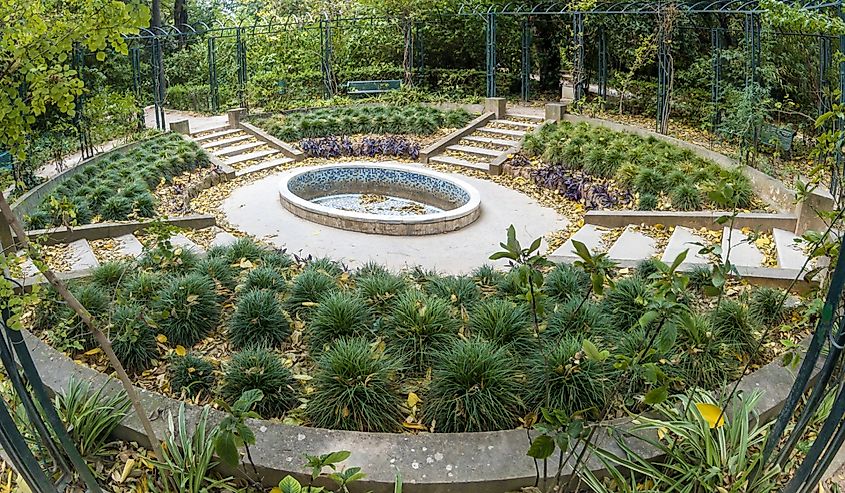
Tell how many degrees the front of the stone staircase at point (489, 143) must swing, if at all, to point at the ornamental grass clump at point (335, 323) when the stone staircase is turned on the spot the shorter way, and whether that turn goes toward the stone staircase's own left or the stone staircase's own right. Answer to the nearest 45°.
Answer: approximately 45° to the stone staircase's own left

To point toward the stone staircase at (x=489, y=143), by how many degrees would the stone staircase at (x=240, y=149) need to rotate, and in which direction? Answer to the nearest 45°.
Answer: approximately 45° to its left

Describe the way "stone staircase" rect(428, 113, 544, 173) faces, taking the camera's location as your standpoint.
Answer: facing the viewer and to the left of the viewer

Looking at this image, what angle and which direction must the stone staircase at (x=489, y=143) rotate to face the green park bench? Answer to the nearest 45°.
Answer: approximately 90° to its right

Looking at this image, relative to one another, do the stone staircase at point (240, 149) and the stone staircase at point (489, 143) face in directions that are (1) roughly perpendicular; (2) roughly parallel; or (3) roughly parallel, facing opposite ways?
roughly perpendicular

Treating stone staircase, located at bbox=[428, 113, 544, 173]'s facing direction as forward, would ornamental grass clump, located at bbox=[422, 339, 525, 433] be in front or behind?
in front

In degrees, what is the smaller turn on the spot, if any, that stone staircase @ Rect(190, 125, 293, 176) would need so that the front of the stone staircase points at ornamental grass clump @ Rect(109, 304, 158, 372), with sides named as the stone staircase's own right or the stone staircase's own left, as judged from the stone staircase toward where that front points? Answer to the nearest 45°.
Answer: approximately 45° to the stone staircase's own right

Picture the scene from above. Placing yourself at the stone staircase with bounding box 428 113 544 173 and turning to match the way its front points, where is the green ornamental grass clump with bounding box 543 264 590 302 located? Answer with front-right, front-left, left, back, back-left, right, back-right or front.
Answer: front-left

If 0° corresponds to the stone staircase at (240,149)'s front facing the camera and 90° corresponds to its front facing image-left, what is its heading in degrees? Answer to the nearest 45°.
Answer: approximately 315°

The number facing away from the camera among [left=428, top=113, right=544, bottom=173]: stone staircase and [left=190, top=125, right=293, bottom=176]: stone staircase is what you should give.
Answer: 0

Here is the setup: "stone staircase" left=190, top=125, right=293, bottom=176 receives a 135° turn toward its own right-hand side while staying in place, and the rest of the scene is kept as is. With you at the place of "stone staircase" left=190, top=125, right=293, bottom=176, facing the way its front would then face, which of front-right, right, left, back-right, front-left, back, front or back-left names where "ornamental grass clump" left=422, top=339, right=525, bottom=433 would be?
left

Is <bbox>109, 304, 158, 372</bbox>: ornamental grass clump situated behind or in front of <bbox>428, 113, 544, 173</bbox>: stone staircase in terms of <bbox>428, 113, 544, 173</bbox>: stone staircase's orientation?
in front

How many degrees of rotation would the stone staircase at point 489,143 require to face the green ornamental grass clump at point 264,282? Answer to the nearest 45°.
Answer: approximately 45° to its left

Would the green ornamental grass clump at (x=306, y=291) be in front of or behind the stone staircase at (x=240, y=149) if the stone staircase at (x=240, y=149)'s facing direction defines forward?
in front

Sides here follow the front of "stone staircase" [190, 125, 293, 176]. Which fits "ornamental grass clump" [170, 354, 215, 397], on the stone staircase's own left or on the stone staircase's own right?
on the stone staircase's own right

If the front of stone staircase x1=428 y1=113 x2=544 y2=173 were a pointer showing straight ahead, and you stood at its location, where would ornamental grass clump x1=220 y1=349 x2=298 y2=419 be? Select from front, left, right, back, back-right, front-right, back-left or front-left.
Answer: front-left

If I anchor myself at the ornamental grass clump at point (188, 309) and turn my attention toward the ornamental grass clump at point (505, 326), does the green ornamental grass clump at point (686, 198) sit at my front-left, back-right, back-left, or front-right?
front-left
